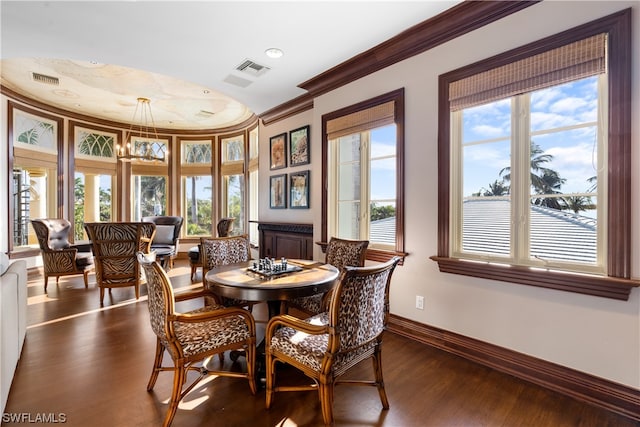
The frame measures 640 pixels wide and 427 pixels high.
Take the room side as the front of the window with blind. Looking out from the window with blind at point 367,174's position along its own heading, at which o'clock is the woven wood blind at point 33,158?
The woven wood blind is roughly at 2 o'clock from the window with blind.

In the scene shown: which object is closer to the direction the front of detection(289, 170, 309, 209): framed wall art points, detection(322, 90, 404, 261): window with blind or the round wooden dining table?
the round wooden dining table

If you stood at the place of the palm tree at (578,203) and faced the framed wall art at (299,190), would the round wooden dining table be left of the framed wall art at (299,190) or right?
left

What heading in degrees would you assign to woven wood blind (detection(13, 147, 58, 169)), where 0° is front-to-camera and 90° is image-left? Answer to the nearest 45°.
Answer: approximately 315°

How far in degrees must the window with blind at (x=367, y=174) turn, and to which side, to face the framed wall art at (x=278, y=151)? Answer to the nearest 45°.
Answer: approximately 90° to its right

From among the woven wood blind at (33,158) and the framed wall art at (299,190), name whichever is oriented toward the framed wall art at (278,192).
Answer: the woven wood blind
